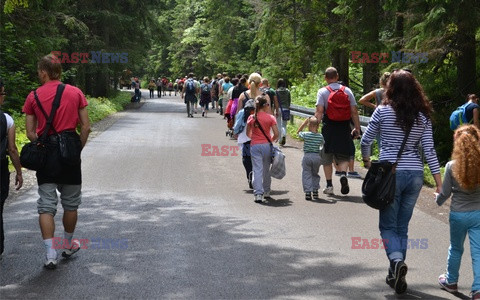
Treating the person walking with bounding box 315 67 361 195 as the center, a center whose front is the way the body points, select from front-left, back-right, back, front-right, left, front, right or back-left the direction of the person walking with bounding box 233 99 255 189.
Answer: left

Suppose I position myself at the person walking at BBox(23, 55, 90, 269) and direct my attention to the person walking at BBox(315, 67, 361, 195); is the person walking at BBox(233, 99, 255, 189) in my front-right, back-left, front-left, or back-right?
front-left

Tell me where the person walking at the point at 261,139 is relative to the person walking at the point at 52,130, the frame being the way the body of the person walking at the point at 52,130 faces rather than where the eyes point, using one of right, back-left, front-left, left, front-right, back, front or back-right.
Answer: front-right

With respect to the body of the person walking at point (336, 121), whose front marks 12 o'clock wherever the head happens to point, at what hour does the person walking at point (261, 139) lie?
the person walking at point (261, 139) is roughly at 8 o'clock from the person walking at point (336, 121).

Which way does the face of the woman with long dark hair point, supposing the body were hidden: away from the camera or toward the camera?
away from the camera

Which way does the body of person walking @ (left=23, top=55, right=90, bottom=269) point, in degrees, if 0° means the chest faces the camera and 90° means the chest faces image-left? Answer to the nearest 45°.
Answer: approximately 180°

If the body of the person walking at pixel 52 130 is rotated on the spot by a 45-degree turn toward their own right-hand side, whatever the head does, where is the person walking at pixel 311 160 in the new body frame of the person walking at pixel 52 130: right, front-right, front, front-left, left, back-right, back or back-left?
front

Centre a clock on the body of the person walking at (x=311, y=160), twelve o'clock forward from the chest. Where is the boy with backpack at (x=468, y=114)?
The boy with backpack is roughly at 2 o'clock from the person walking.

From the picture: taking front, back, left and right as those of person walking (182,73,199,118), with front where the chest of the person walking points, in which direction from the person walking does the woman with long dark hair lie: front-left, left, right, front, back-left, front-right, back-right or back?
back

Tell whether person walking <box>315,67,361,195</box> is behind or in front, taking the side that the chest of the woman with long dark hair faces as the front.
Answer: in front

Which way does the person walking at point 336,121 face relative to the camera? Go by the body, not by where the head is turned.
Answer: away from the camera

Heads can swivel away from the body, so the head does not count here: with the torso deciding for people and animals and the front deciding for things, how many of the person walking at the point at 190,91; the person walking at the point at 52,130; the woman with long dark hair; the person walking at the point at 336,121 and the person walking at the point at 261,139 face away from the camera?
5

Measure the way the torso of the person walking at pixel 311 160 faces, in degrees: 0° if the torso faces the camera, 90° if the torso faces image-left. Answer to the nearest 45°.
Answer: approximately 180°

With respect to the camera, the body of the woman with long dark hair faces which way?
away from the camera

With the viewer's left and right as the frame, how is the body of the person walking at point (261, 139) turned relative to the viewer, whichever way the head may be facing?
facing away from the viewer

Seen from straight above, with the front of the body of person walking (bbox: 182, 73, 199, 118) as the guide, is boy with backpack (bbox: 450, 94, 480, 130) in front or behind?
behind

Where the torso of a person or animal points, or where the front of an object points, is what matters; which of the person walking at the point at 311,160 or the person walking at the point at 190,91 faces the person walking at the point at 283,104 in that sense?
the person walking at the point at 311,160
